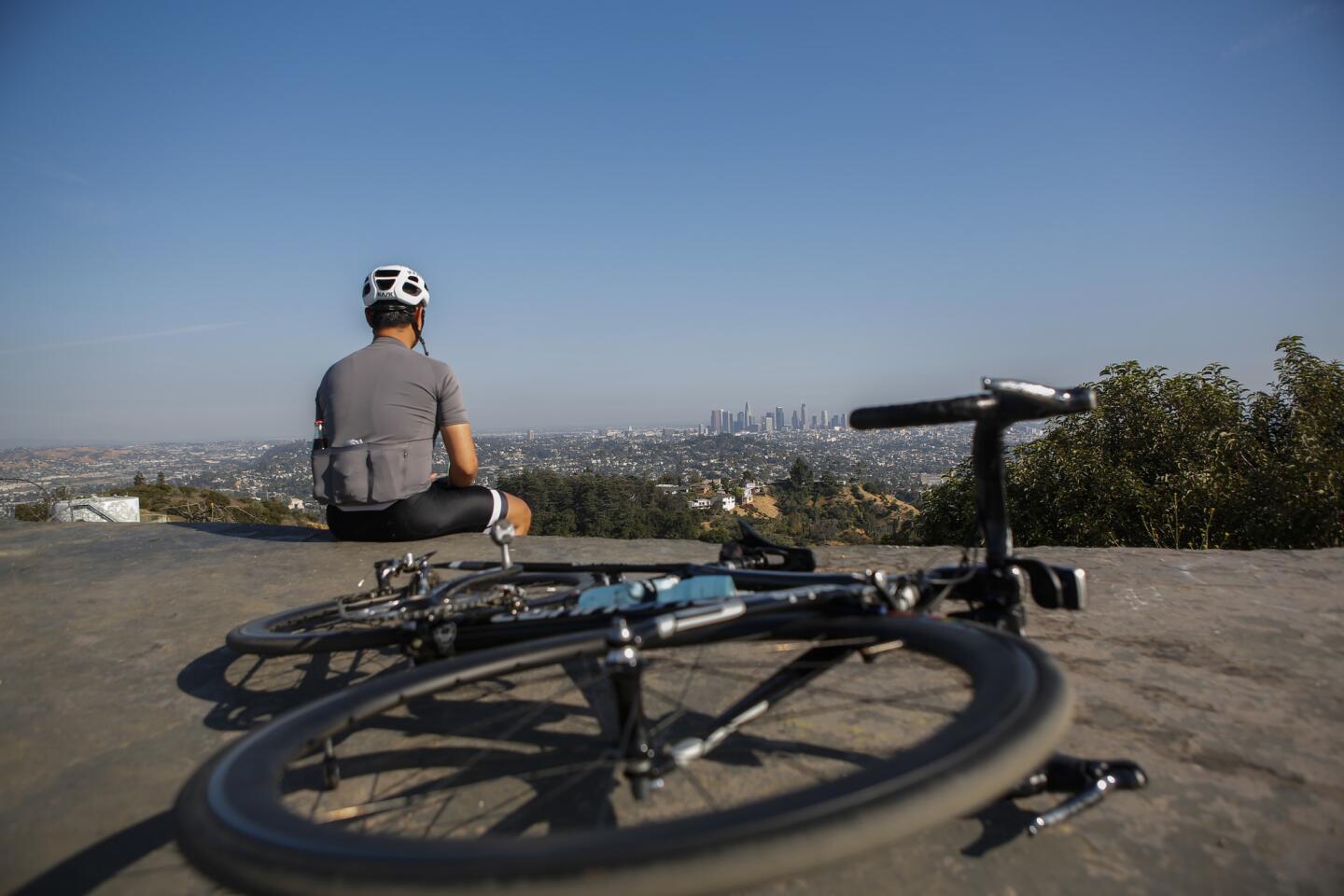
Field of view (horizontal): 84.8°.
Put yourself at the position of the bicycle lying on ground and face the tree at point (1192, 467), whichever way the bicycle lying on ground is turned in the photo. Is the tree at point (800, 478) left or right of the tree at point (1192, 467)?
left

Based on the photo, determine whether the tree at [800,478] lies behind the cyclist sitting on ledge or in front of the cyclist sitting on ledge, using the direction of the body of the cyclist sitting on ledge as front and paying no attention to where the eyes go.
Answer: in front

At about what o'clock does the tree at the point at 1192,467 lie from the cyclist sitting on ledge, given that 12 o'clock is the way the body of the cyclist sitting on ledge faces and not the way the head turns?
The tree is roughly at 1 o'clock from the cyclist sitting on ledge.

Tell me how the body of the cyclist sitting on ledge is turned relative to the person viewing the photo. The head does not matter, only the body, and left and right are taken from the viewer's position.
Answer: facing away from the viewer and to the right of the viewer

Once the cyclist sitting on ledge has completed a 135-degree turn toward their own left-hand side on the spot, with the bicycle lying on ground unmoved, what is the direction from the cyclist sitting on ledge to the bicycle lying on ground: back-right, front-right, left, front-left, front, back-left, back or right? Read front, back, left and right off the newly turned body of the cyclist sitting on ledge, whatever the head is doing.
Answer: left
